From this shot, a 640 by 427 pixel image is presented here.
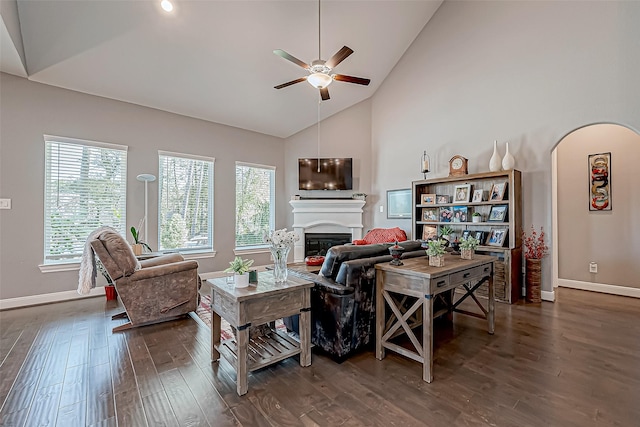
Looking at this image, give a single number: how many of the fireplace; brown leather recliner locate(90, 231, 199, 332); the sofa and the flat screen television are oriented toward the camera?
2

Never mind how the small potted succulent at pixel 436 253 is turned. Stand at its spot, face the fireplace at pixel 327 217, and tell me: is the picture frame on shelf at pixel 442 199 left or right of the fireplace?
right

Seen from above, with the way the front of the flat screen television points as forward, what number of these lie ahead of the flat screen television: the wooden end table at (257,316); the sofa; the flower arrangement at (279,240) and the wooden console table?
4

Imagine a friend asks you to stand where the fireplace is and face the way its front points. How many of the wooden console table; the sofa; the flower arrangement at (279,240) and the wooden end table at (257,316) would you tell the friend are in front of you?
4

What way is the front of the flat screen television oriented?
toward the camera

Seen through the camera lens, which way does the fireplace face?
facing the viewer

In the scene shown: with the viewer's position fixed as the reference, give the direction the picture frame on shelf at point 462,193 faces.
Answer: facing the viewer and to the left of the viewer

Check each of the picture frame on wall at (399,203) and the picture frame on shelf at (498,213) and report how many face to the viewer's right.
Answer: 0

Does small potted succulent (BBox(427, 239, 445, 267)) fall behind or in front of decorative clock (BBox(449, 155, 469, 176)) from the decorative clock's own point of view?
in front

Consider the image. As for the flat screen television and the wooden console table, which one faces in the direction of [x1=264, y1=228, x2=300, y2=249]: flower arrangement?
the flat screen television

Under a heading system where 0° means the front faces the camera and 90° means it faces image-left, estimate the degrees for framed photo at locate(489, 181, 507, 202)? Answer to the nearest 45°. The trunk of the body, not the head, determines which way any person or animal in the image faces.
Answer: approximately 45°
